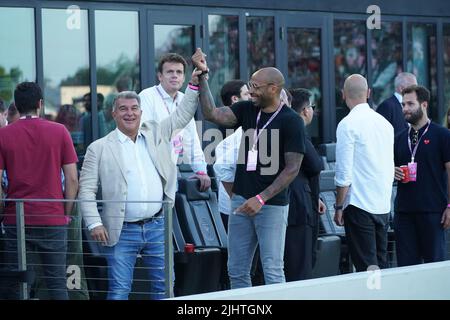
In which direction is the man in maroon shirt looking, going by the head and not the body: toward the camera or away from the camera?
away from the camera

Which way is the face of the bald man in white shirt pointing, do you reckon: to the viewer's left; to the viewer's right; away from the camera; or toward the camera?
away from the camera

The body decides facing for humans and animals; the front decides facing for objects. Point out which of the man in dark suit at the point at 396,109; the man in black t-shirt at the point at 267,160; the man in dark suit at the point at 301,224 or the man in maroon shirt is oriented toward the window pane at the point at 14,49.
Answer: the man in maroon shirt

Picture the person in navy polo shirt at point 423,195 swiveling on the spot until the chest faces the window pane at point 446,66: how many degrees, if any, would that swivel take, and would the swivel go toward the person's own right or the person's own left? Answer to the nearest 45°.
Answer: approximately 135° to the person's own right

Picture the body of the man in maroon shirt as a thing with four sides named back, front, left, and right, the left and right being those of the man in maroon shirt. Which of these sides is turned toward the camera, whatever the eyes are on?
back
